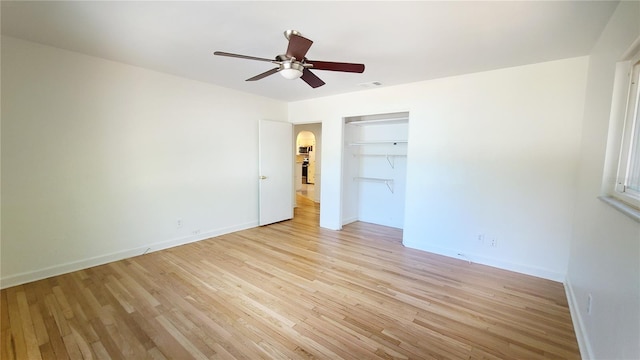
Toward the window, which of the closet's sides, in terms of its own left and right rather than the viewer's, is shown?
left

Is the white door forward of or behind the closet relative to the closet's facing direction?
forward

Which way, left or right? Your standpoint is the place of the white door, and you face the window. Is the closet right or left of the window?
left
